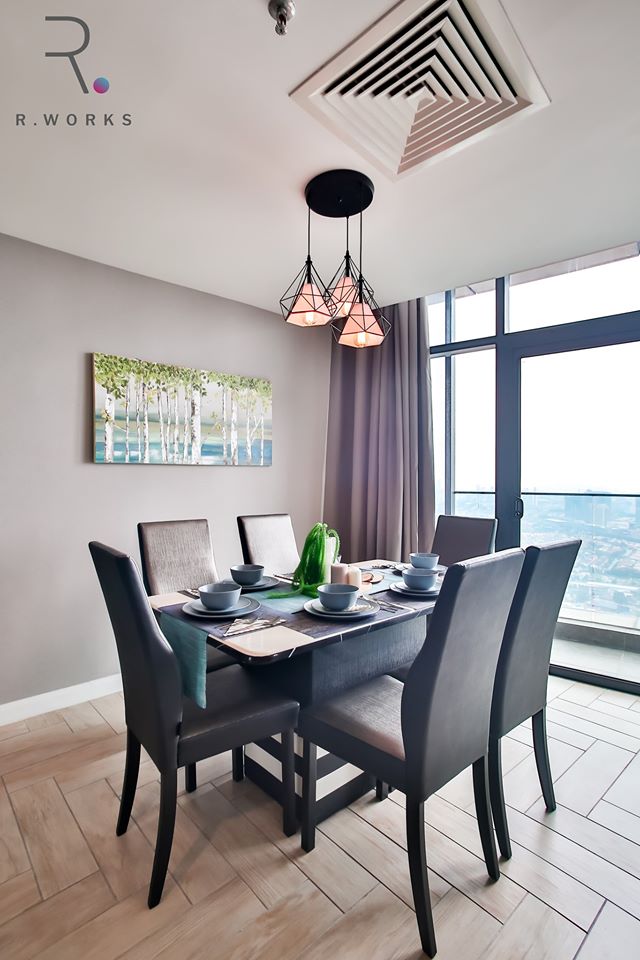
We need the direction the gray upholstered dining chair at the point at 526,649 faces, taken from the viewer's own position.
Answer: facing away from the viewer and to the left of the viewer

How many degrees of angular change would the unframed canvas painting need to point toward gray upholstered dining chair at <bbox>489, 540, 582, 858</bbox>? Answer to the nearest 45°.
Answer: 0° — it already faces it

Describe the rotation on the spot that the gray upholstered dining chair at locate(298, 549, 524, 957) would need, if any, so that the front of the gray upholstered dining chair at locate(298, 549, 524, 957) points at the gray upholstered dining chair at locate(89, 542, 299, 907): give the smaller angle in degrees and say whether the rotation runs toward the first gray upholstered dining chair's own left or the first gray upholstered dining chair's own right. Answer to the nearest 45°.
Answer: approximately 45° to the first gray upholstered dining chair's own left

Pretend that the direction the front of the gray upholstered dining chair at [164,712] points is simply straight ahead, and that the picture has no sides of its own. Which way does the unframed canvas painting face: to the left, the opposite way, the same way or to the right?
to the right

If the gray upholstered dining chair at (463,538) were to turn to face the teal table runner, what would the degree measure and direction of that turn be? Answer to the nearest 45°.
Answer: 0° — it already faces it

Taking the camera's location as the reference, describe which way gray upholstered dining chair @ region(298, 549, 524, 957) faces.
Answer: facing away from the viewer and to the left of the viewer
